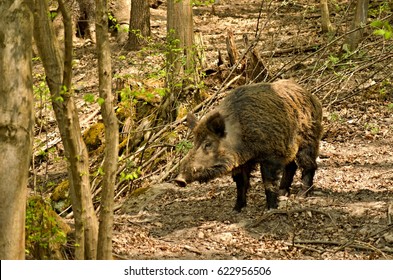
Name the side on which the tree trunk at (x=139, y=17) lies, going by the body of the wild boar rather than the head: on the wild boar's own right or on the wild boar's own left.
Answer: on the wild boar's own right

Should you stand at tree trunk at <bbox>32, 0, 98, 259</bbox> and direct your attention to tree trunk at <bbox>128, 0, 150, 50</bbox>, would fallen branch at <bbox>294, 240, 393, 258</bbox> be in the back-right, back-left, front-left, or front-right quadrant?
front-right

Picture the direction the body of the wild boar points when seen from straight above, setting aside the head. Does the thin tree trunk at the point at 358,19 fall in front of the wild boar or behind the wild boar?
behind

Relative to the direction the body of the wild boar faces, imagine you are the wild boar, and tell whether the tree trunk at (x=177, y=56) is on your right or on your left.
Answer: on your right

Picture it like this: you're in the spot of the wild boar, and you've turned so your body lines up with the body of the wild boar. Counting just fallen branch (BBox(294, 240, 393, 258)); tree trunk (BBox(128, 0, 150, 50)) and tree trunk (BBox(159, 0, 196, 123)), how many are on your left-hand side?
1

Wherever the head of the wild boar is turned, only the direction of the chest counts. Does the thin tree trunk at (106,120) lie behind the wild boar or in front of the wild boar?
in front

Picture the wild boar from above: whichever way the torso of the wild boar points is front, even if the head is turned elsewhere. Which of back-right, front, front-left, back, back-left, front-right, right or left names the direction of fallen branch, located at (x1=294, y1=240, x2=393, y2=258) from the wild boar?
left

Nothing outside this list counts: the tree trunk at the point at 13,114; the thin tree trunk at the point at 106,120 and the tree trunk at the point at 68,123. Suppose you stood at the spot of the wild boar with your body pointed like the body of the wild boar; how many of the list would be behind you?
0

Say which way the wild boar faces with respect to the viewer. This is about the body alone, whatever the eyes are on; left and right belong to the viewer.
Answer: facing the viewer and to the left of the viewer

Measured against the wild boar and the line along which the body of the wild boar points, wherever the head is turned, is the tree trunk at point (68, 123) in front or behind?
in front

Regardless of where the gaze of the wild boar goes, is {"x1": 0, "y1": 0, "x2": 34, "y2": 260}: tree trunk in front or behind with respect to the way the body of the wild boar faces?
in front
